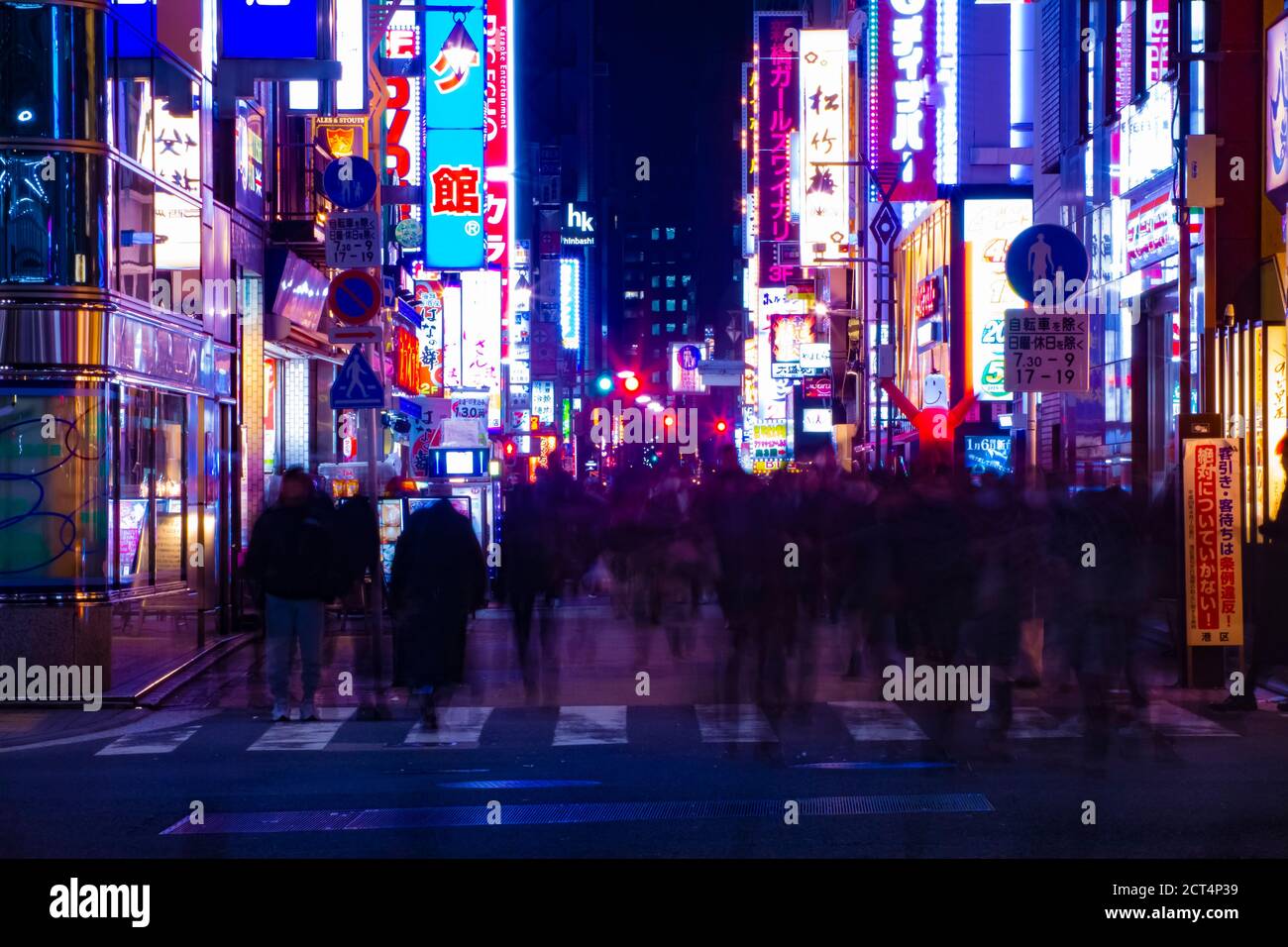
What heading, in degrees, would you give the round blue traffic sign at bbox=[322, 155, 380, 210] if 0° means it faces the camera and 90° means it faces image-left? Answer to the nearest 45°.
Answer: approximately 0°

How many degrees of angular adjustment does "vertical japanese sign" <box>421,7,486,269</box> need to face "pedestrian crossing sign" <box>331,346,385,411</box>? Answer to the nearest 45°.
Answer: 0° — it already faces it

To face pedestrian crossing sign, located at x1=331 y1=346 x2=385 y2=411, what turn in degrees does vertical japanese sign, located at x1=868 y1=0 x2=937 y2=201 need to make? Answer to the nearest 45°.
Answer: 0° — it already faces it

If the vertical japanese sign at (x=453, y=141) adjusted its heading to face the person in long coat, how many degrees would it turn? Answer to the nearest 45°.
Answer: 0° — it already faces them

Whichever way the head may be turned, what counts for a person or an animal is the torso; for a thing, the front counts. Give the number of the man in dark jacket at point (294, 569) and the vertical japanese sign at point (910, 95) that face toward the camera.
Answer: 2

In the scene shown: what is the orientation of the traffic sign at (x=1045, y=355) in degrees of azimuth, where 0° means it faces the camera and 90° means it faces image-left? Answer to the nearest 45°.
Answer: approximately 0°
